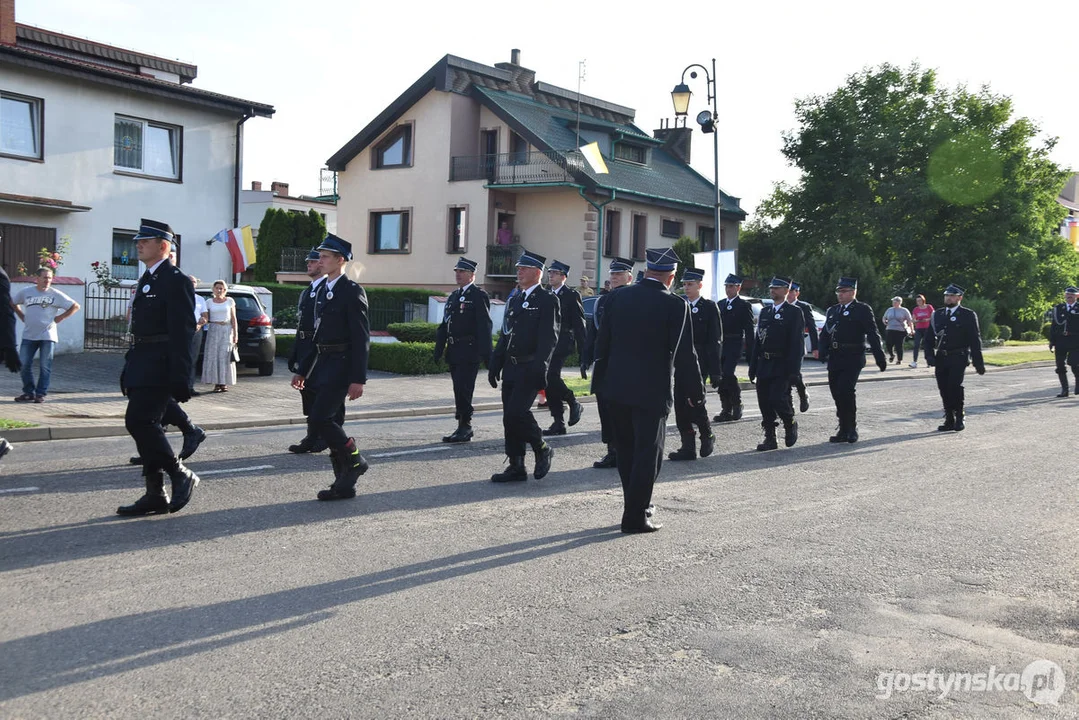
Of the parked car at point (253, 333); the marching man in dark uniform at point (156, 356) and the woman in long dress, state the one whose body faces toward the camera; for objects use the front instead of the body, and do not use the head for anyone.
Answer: the woman in long dress

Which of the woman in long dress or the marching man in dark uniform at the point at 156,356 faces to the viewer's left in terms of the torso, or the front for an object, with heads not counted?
the marching man in dark uniform

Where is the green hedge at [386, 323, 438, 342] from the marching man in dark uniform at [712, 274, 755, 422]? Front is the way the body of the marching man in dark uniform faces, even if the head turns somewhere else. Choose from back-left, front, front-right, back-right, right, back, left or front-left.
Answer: right

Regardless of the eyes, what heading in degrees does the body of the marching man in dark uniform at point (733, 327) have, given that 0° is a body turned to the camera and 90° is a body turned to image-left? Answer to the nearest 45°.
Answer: approximately 45°

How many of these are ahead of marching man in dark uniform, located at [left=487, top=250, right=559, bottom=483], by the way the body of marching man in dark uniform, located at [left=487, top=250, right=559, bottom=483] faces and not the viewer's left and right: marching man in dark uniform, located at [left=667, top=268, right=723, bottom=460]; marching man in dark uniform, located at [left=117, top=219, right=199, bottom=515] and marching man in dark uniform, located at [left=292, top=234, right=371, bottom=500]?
2

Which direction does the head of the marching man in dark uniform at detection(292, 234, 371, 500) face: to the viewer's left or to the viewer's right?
to the viewer's left

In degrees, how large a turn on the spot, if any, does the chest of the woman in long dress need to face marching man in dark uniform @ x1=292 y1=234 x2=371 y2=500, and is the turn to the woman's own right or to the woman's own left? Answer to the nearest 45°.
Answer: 0° — they already face them

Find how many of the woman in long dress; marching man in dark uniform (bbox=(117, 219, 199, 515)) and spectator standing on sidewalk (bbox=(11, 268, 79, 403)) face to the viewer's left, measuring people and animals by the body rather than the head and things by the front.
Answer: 1

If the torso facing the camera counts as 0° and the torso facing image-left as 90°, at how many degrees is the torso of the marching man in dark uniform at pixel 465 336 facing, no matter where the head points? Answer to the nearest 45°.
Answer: approximately 45°

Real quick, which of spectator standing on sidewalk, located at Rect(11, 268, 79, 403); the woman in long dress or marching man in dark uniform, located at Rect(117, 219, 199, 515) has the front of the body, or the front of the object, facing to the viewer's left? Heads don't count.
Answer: the marching man in dark uniform

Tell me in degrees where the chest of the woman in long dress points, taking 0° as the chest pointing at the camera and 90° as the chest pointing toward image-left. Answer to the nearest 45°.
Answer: approximately 0°

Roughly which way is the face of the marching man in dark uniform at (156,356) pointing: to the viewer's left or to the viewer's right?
to the viewer's left

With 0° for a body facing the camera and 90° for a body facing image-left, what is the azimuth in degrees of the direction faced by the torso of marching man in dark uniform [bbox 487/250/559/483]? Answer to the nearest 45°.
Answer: approximately 45°

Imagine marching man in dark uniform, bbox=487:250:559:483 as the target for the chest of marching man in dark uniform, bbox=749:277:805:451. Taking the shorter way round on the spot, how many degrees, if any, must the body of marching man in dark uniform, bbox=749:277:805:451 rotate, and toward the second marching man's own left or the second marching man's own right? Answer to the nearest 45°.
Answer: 0° — they already face them

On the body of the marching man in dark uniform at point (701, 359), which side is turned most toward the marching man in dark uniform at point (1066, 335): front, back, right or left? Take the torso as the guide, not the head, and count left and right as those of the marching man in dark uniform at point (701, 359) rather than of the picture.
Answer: back
